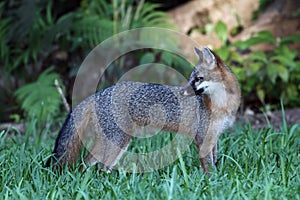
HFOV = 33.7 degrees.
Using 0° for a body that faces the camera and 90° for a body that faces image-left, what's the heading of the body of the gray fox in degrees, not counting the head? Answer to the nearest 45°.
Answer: approximately 270°
